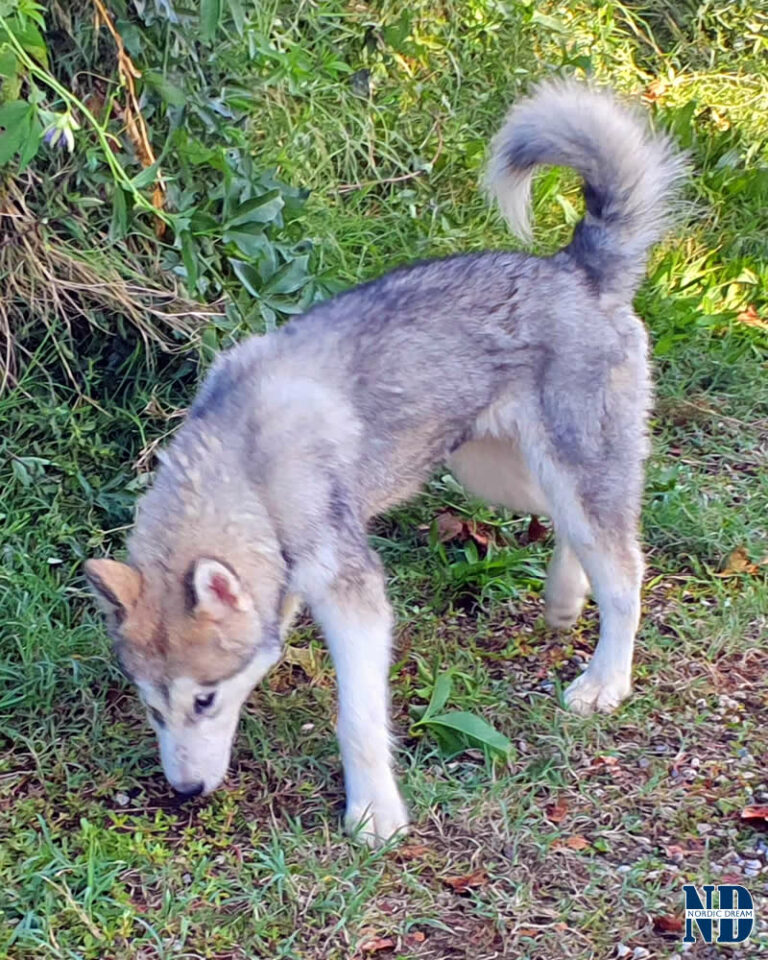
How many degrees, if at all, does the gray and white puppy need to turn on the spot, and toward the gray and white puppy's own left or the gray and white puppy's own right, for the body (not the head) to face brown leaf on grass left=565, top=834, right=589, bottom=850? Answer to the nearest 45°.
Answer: approximately 45° to the gray and white puppy's own left

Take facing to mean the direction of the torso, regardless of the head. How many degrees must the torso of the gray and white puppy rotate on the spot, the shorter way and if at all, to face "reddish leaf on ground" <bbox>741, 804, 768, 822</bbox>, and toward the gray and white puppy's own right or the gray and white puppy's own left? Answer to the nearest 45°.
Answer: approximately 90° to the gray and white puppy's own left

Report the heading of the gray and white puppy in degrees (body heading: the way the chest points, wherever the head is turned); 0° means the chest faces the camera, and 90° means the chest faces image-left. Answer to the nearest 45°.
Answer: approximately 45°

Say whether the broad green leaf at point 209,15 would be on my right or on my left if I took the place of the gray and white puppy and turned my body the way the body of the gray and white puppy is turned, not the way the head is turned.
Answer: on my right

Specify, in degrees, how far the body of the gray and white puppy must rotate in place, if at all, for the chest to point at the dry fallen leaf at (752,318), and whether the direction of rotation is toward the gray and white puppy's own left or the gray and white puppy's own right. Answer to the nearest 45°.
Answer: approximately 180°

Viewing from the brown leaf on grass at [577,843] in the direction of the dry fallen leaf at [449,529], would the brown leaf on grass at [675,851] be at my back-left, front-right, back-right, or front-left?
back-right

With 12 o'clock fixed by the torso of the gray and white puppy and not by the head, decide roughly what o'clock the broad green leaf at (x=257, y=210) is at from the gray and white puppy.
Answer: The broad green leaf is roughly at 4 o'clock from the gray and white puppy.

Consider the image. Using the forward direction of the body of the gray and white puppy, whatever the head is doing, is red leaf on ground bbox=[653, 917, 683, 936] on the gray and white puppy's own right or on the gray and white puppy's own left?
on the gray and white puppy's own left

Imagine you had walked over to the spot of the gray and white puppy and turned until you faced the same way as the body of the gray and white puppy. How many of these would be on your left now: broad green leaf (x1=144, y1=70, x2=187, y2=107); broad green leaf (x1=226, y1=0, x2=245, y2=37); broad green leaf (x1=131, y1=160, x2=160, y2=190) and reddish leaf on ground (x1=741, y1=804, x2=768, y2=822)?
1

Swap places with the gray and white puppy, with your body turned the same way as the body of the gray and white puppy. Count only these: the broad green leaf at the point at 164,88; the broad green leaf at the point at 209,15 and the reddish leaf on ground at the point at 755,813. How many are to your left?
1

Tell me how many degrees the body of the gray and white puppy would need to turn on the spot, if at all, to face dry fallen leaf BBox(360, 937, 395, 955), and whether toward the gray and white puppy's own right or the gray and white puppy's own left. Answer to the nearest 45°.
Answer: approximately 45° to the gray and white puppy's own left

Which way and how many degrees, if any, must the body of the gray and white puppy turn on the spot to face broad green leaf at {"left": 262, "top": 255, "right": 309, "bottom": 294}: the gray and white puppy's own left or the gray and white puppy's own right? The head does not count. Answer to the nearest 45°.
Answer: approximately 135° to the gray and white puppy's own right
